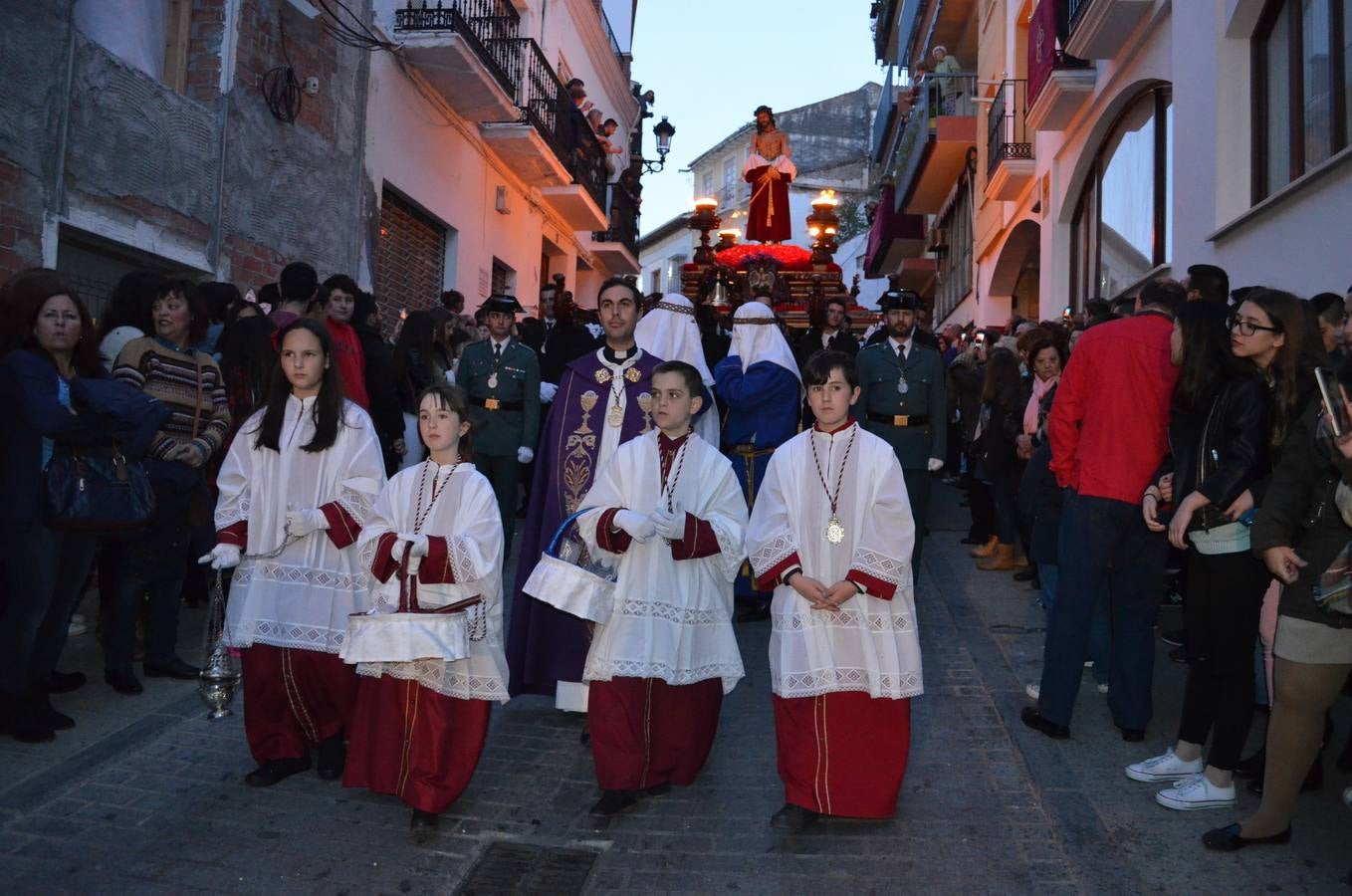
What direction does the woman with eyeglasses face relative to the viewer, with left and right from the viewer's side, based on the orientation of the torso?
facing to the left of the viewer

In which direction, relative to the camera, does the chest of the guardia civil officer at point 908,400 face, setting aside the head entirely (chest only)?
toward the camera

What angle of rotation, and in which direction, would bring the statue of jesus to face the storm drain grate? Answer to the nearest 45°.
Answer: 0° — it already faces it

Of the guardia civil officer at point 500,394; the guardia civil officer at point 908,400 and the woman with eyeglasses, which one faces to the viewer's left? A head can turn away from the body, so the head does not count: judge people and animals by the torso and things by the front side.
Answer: the woman with eyeglasses

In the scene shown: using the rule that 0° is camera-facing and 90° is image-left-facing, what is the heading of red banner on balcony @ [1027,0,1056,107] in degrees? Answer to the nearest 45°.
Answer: approximately 90°

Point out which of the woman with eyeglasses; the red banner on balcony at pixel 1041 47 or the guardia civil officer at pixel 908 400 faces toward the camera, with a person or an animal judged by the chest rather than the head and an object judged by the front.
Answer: the guardia civil officer

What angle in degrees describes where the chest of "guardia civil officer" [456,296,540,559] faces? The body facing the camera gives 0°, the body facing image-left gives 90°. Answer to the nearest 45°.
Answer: approximately 0°

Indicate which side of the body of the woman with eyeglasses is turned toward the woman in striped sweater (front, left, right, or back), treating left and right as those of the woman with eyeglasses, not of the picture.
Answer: front

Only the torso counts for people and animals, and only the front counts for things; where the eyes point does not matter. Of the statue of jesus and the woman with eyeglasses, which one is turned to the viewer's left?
the woman with eyeglasses

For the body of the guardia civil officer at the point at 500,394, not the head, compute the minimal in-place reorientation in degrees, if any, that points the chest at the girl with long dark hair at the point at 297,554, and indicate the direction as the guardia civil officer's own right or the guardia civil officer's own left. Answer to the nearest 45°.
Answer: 0° — they already face them
